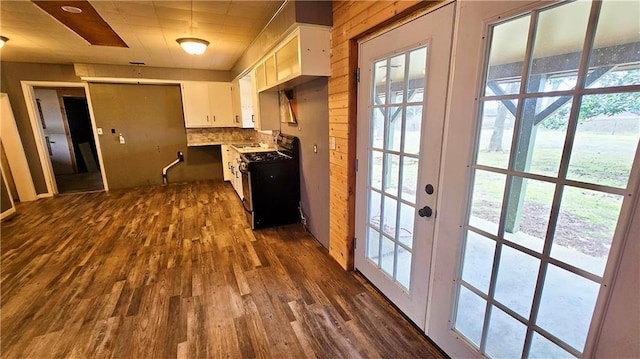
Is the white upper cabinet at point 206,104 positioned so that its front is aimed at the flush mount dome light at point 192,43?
yes

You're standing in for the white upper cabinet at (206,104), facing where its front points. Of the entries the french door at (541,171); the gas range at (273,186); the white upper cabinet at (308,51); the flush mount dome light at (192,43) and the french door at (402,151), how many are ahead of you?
5

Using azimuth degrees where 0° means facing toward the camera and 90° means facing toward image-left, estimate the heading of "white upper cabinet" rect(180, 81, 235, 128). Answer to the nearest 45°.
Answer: approximately 0°

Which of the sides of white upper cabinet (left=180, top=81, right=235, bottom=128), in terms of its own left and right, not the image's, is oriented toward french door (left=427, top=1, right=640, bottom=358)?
front

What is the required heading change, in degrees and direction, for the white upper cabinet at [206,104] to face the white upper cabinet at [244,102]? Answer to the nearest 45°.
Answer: approximately 45° to its left

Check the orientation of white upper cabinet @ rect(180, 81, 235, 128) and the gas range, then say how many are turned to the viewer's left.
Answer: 1

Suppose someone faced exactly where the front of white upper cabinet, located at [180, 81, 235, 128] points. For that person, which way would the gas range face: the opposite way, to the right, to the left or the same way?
to the right

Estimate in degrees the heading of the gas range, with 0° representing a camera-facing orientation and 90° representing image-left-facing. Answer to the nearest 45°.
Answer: approximately 90°

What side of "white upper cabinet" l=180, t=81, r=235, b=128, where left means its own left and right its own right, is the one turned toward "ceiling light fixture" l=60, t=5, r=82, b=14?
front

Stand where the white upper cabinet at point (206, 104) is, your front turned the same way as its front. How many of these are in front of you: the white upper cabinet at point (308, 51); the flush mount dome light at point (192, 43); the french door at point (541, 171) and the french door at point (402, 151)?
4
